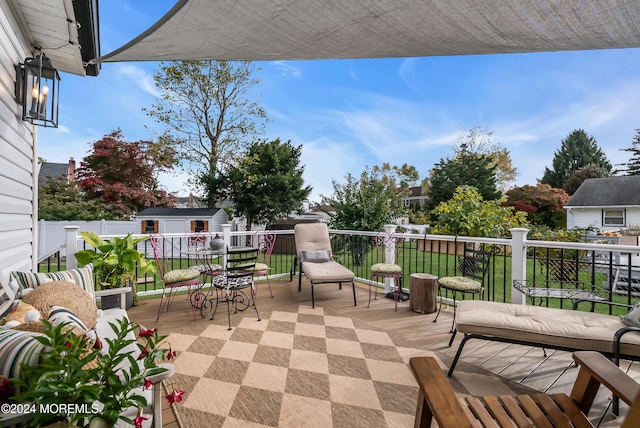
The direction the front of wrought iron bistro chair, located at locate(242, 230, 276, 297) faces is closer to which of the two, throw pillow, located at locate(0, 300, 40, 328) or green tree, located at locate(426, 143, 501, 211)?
the throw pillow

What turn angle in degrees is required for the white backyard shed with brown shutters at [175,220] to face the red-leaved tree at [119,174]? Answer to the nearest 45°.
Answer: approximately 135° to its right

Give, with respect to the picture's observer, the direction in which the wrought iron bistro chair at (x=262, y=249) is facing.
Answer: facing the viewer and to the left of the viewer

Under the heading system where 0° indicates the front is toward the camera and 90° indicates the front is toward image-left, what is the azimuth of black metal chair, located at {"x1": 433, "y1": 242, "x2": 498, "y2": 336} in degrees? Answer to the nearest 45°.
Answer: approximately 45°

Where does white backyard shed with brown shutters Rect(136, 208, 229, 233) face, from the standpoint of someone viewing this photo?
facing the viewer

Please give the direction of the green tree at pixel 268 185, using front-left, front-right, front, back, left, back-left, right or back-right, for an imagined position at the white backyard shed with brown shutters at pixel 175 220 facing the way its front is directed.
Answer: left

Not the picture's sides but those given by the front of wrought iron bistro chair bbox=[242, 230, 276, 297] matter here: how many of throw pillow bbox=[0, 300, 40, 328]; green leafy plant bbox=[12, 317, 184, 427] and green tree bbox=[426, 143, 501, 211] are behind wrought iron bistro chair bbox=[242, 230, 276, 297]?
1

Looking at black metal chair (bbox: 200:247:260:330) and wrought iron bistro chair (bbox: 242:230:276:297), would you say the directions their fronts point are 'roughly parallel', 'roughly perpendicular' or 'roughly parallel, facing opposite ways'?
roughly perpendicular

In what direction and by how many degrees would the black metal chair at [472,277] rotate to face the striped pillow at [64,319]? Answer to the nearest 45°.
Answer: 0° — it already faces it

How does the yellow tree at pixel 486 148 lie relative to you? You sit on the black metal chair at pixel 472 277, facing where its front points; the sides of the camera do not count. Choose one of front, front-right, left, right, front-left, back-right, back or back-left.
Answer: back-right

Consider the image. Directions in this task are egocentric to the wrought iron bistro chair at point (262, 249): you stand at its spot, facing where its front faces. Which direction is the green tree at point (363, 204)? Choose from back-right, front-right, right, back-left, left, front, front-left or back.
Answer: back

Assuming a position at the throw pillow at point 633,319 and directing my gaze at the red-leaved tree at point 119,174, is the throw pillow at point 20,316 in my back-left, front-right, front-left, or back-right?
front-left

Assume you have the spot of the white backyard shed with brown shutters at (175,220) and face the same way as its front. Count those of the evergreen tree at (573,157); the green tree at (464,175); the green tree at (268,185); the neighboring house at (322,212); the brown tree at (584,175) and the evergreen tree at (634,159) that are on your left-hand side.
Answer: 6

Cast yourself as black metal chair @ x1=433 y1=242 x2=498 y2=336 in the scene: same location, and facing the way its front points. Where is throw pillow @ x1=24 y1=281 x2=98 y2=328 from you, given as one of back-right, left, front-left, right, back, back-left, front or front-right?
front

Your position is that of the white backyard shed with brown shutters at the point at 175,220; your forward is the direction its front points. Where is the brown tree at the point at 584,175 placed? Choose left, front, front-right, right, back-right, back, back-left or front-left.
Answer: left
